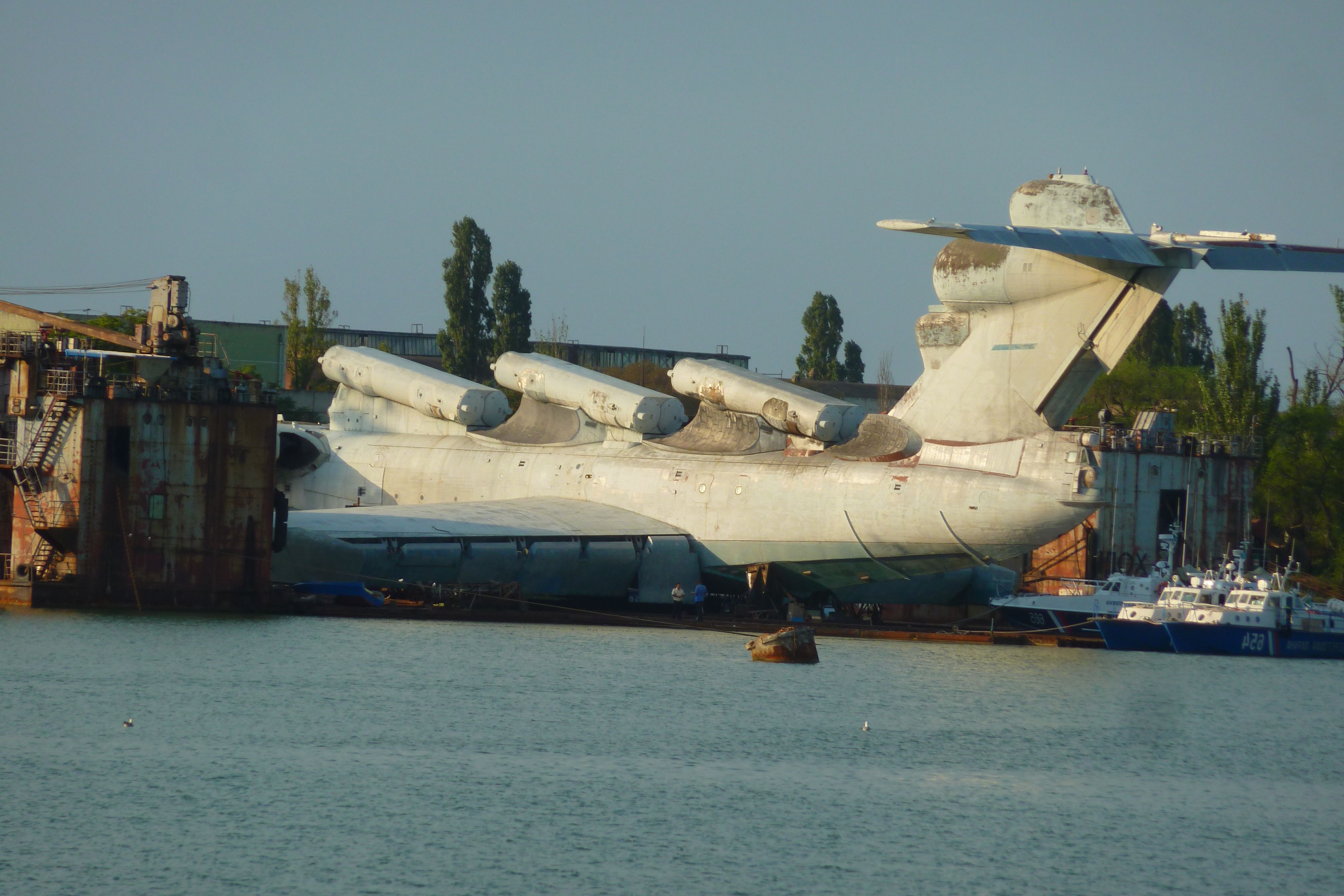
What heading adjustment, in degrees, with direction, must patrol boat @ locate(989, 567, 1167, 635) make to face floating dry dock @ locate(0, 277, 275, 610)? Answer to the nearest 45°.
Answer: approximately 45° to its left

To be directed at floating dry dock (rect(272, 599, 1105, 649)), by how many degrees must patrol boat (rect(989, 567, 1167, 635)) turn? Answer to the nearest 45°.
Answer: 0° — it already faces it

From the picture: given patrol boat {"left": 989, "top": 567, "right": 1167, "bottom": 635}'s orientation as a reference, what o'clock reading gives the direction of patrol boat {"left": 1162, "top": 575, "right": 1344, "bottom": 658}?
patrol boat {"left": 1162, "top": 575, "right": 1344, "bottom": 658} is roughly at 6 o'clock from patrol boat {"left": 989, "top": 567, "right": 1167, "bottom": 635}.

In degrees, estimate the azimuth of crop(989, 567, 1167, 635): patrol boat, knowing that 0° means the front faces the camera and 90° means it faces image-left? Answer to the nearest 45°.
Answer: approximately 90°

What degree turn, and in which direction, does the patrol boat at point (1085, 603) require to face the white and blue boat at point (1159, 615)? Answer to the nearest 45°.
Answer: approximately 135° to its left

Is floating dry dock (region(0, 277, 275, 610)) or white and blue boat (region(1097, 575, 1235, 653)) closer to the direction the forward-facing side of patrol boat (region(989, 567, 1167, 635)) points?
the floating dry dock
